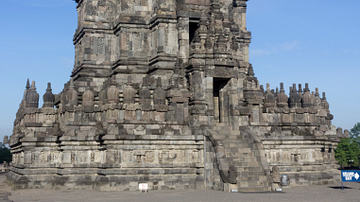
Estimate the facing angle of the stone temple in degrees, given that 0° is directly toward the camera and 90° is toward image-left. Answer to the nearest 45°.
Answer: approximately 315°
